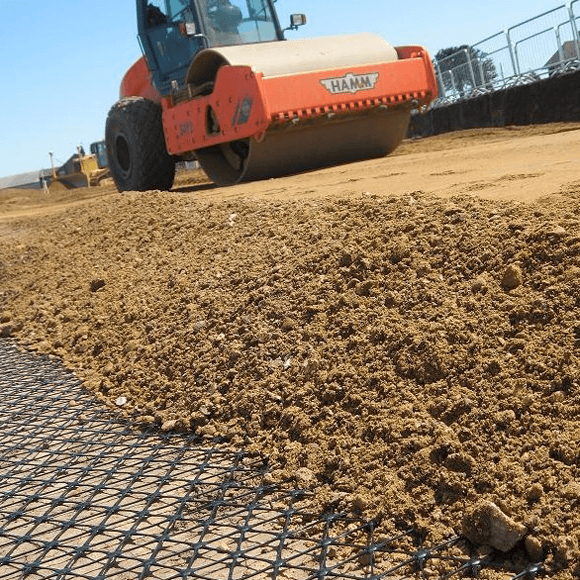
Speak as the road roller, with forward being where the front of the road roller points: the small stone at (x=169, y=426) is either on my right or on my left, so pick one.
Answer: on my right

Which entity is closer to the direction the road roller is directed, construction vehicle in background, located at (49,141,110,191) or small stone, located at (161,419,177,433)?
the small stone

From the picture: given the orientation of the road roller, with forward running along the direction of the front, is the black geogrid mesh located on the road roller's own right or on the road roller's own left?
on the road roller's own right

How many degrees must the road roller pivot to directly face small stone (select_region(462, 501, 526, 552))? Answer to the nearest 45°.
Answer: approximately 45° to its right

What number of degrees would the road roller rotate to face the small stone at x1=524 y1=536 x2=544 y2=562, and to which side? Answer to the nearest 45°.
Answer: approximately 45° to its right

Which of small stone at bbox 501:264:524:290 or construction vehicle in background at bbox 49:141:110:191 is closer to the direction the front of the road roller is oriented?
the small stone

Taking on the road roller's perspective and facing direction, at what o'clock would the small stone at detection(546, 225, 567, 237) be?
The small stone is roughly at 1 o'clock from the road roller.

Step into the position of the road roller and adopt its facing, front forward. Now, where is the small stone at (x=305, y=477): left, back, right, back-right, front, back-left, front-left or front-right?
front-right

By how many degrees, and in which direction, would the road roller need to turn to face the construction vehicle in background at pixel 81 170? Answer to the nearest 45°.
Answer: approximately 135° to its left

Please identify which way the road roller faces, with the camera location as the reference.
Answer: facing the viewer and to the right of the viewer

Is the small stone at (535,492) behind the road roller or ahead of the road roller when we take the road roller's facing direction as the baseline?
ahead
